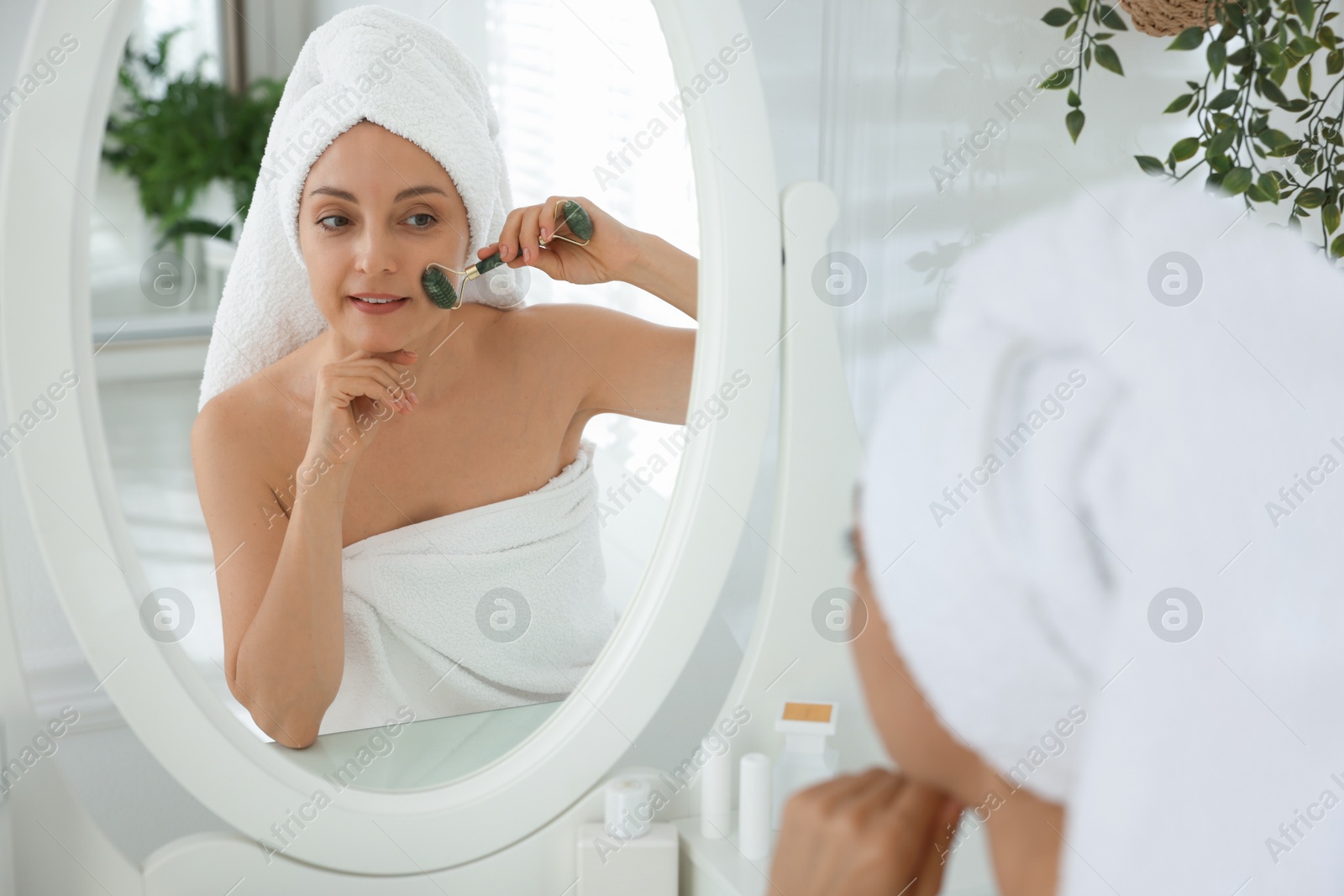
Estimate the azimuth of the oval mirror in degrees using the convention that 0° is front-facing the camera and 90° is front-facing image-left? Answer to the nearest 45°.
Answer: approximately 0°

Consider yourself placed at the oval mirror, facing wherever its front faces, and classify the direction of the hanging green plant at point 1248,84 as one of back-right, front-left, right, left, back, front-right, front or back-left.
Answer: left
